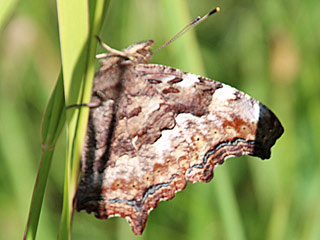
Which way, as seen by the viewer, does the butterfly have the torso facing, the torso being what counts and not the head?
to the viewer's right
